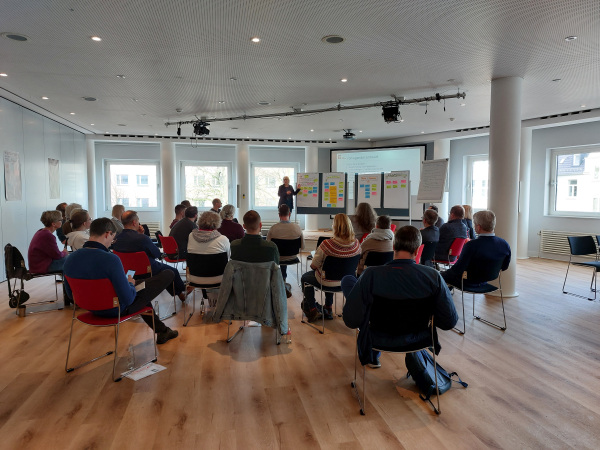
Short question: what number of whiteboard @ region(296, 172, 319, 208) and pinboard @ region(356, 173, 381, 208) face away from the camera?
0

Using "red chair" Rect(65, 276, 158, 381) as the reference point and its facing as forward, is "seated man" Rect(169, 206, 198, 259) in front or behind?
in front

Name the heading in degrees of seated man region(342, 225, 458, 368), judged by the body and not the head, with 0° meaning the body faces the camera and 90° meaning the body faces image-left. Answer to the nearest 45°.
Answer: approximately 180°

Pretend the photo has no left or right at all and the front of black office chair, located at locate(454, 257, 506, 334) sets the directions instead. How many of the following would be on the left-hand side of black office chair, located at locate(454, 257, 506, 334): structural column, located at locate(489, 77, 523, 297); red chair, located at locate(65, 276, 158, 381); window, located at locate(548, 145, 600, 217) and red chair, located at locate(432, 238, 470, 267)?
1

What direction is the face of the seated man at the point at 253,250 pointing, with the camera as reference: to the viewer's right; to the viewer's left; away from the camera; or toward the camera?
away from the camera

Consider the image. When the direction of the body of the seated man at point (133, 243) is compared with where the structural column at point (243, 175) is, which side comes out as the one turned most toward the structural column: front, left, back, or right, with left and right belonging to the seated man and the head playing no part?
front

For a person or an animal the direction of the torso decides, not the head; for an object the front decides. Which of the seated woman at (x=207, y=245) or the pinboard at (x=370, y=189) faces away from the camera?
the seated woman

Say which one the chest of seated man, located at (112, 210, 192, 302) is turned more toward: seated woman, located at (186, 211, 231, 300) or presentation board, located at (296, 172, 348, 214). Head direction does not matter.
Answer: the presentation board

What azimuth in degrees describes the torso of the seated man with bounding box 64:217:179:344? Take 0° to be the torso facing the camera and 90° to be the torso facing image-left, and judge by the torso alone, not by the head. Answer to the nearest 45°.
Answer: approximately 225°

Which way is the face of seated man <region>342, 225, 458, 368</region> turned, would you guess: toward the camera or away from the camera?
away from the camera

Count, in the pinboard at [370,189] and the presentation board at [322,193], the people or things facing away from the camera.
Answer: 0

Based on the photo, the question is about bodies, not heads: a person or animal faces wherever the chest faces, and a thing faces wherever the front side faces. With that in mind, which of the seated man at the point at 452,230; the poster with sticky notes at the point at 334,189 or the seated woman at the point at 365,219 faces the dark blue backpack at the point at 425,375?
the poster with sticky notes

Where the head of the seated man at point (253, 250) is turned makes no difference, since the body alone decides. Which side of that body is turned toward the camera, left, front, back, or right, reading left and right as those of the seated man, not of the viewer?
back

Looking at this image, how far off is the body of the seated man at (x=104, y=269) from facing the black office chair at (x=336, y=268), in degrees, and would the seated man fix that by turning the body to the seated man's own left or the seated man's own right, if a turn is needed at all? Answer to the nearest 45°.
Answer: approximately 45° to the seated man's own right

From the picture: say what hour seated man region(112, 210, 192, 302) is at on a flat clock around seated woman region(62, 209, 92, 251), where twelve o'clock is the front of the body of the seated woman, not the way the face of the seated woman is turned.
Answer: The seated man is roughly at 3 o'clock from the seated woman.

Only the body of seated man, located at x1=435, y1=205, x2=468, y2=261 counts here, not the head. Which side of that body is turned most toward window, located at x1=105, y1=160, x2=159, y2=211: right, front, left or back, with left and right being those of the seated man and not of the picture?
front

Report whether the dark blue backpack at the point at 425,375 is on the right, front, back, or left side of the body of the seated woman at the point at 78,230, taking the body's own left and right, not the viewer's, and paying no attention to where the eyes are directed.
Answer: right

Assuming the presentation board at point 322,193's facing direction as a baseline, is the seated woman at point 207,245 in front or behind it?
in front

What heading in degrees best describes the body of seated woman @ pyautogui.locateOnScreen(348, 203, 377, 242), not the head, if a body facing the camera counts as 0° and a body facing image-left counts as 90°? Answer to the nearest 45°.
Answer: approximately 180°

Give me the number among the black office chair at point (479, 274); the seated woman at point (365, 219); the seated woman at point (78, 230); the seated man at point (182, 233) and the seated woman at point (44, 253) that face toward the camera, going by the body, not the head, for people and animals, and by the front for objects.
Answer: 0
